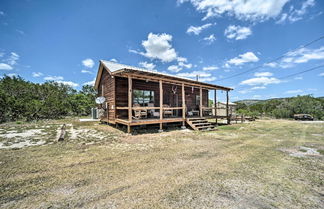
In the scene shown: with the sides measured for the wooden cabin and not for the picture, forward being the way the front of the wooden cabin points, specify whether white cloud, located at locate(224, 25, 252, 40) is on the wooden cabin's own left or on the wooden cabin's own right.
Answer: on the wooden cabin's own left

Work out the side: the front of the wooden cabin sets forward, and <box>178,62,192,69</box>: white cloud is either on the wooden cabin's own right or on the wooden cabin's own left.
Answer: on the wooden cabin's own left

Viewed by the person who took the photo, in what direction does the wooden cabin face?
facing the viewer and to the right of the viewer
